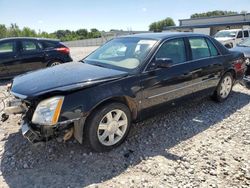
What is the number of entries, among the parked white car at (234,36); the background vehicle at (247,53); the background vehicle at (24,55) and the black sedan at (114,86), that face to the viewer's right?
0

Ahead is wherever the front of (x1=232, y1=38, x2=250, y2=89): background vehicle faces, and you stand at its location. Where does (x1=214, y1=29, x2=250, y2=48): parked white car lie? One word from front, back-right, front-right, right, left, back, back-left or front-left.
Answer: back-right

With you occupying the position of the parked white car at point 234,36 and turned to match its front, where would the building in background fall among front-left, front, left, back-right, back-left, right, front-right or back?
back-right

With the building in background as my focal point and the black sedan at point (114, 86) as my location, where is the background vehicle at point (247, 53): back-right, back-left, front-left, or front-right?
front-right

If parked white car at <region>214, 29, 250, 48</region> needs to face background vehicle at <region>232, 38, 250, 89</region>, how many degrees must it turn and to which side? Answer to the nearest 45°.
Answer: approximately 45° to its left

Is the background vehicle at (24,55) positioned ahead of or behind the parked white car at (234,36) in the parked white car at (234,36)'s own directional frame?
ahead

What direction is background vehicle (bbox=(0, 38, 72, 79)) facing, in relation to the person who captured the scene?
facing to the left of the viewer

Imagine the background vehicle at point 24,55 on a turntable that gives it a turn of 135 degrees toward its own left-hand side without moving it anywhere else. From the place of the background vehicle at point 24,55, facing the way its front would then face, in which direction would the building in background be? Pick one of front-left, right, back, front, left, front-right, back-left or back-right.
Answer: left

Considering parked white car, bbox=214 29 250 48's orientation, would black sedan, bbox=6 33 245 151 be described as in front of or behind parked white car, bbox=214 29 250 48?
in front

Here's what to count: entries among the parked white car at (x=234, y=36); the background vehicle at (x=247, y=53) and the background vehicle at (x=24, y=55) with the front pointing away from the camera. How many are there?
0

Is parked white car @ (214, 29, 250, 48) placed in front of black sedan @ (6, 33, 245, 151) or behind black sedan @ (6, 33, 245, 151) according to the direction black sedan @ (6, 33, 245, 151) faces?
behind

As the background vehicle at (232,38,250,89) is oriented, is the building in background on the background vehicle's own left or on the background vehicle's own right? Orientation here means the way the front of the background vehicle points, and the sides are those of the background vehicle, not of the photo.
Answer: on the background vehicle's own right

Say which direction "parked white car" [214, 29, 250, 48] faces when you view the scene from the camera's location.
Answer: facing the viewer and to the left of the viewer

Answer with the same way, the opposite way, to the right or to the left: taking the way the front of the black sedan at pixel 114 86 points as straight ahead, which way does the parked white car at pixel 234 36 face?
the same way

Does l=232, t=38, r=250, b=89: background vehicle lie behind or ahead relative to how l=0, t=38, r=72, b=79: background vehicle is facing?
behind
